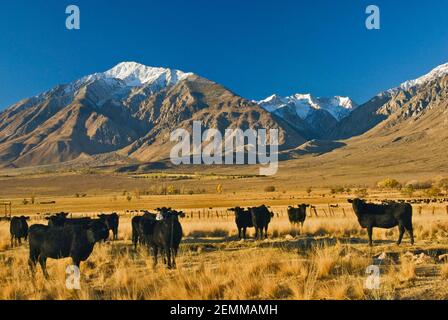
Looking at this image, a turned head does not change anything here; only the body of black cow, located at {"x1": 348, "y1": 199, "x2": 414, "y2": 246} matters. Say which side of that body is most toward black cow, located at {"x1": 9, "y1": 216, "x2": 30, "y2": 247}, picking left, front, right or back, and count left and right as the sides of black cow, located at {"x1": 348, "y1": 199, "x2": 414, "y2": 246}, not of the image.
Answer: front

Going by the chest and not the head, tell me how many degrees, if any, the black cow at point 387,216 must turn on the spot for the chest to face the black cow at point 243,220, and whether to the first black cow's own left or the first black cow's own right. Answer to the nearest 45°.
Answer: approximately 45° to the first black cow's own right

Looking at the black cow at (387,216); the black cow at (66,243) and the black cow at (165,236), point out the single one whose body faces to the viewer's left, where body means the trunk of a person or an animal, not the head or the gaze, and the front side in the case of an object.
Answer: the black cow at (387,216)

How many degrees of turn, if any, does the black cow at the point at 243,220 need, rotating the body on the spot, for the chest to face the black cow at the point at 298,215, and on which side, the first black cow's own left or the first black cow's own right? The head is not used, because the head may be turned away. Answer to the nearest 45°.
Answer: approximately 180°

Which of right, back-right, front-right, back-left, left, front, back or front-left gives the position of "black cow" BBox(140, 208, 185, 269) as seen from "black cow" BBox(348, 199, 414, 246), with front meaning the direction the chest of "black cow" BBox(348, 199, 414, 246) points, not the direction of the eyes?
front-left

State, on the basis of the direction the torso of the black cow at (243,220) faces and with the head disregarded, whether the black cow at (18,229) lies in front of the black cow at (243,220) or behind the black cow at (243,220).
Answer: in front

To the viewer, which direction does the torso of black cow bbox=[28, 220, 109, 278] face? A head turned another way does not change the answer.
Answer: to the viewer's right

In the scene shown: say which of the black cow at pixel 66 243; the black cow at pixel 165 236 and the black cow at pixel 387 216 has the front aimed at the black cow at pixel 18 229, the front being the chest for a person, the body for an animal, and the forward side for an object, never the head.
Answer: the black cow at pixel 387 216

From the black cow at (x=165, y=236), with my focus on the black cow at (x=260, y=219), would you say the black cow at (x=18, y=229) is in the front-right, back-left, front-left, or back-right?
front-left

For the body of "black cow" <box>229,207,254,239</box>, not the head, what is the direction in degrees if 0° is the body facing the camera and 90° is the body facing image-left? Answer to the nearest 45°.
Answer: approximately 45°

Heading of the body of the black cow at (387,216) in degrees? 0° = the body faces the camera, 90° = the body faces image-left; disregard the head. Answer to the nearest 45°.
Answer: approximately 90°
